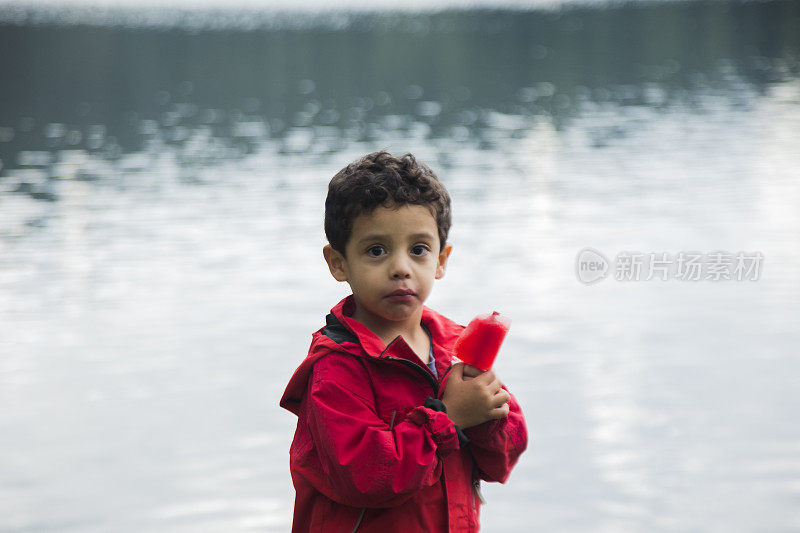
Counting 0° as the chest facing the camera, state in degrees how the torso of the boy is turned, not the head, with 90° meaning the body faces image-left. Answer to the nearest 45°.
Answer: approximately 315°
